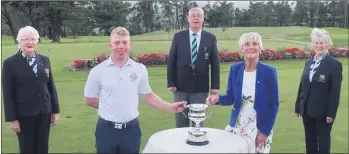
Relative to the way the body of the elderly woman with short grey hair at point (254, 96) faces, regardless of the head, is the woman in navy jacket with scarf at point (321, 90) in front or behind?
behind

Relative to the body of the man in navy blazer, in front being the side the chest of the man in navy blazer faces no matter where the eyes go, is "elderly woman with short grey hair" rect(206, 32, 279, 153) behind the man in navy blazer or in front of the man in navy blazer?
in front

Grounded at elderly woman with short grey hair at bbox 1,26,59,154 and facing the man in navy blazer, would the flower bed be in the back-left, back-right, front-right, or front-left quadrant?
front-left

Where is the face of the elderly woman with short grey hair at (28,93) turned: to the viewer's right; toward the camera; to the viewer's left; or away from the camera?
toward the camera

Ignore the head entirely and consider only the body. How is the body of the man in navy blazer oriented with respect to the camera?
toward the camera

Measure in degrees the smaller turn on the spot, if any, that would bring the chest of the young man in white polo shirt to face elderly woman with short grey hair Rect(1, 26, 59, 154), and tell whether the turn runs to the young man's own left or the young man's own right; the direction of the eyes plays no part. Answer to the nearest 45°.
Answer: approximately 135° to the young man's own right

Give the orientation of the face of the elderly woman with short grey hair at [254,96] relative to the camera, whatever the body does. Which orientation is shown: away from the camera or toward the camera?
toward the camera

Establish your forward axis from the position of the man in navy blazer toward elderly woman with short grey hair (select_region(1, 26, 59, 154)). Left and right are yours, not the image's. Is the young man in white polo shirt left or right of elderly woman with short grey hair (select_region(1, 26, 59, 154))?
left

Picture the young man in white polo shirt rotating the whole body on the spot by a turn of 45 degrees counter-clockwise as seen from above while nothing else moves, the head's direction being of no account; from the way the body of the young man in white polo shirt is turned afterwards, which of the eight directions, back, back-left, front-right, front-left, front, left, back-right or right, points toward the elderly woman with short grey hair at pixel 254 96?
front-left

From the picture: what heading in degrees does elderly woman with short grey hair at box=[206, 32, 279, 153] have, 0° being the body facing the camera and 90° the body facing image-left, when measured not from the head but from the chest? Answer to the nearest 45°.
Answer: approximately 45°

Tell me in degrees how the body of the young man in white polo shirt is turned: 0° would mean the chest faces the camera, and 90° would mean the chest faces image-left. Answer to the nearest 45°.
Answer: approximately 0°

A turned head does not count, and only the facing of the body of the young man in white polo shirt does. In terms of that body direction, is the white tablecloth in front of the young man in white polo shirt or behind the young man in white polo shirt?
in front

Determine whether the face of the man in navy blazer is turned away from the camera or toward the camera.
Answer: toward the camera

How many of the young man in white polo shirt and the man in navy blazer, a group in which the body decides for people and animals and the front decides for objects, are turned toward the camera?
2

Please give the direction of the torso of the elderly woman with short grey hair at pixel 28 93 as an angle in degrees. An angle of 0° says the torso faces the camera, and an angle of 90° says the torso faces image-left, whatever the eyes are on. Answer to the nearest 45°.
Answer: approximately 315°
